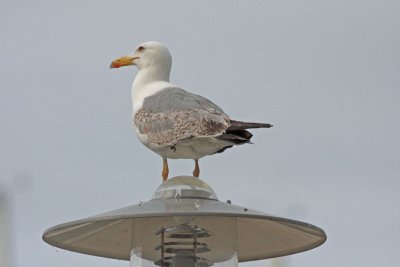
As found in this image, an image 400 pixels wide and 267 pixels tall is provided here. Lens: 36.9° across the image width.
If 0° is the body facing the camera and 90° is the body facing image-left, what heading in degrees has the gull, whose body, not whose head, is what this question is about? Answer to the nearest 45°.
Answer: approximately 90°
